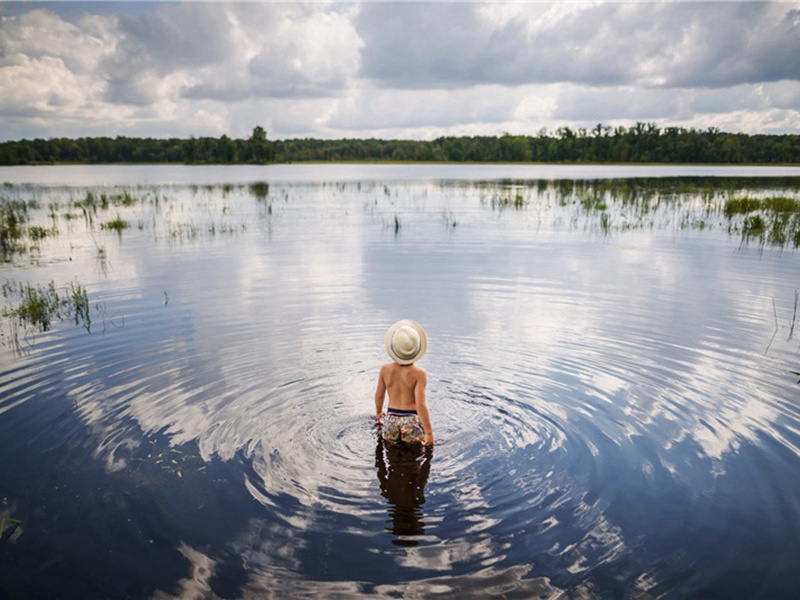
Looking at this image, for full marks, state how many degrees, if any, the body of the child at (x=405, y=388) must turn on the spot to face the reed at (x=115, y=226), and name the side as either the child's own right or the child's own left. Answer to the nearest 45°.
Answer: approximately 45° to the child's own left

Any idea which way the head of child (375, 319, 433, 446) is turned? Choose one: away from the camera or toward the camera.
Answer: away from the camera

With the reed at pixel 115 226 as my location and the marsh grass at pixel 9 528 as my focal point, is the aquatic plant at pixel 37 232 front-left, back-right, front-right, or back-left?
front-right

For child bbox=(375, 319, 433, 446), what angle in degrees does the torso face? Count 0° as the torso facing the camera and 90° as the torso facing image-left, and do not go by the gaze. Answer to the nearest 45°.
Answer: approximately 180°

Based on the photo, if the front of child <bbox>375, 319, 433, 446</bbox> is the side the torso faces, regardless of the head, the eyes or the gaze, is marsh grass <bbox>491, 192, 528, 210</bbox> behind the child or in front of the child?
in front

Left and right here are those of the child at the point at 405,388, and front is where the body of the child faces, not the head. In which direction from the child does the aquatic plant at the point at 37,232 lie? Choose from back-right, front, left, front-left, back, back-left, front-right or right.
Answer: front-left

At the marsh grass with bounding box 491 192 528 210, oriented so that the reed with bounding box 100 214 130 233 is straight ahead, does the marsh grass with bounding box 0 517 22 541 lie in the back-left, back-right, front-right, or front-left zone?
front-left

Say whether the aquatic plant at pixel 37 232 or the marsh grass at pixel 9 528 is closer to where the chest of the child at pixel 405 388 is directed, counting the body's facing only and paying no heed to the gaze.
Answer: the aquatic plant

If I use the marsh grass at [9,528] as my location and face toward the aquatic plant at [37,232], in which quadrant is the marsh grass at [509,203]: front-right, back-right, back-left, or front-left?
front-right

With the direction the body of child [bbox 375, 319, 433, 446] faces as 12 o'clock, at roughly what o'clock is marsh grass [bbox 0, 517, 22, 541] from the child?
The marsh grass is roughly at 8 o'clock from the child.
